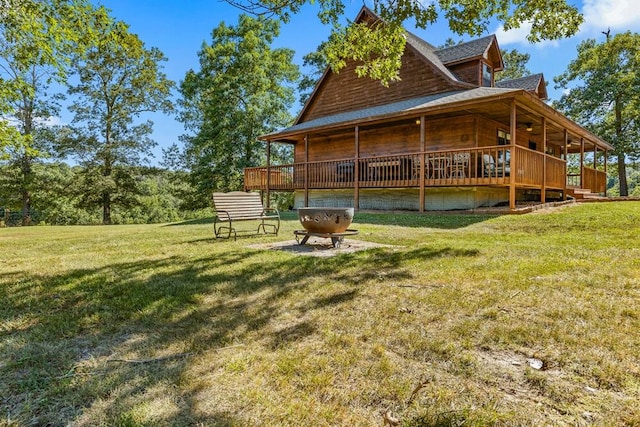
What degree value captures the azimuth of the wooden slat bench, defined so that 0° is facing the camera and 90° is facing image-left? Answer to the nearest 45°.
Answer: approximately 315°

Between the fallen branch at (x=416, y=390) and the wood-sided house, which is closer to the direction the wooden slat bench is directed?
the fallen branch

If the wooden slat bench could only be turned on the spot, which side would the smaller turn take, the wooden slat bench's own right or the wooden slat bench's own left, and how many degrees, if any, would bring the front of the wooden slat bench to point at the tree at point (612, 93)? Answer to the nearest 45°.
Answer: approximately 90° to the wooden slat bench's own left

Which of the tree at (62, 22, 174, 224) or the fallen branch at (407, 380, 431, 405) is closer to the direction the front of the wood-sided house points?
the fallen branch

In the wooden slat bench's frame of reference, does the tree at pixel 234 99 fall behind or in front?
behind

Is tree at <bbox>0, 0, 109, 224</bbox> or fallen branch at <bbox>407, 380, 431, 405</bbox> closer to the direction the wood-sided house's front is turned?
the fallen branch

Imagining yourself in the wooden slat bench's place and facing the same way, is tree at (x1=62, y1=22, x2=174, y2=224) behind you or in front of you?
behind

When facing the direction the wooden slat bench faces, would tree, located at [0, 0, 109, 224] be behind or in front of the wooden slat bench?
behind

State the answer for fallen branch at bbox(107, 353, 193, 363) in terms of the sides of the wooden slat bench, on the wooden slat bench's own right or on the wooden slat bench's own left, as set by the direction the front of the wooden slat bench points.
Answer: on the wooden slat bench's own right

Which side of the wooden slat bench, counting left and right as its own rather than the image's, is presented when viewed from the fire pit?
front
